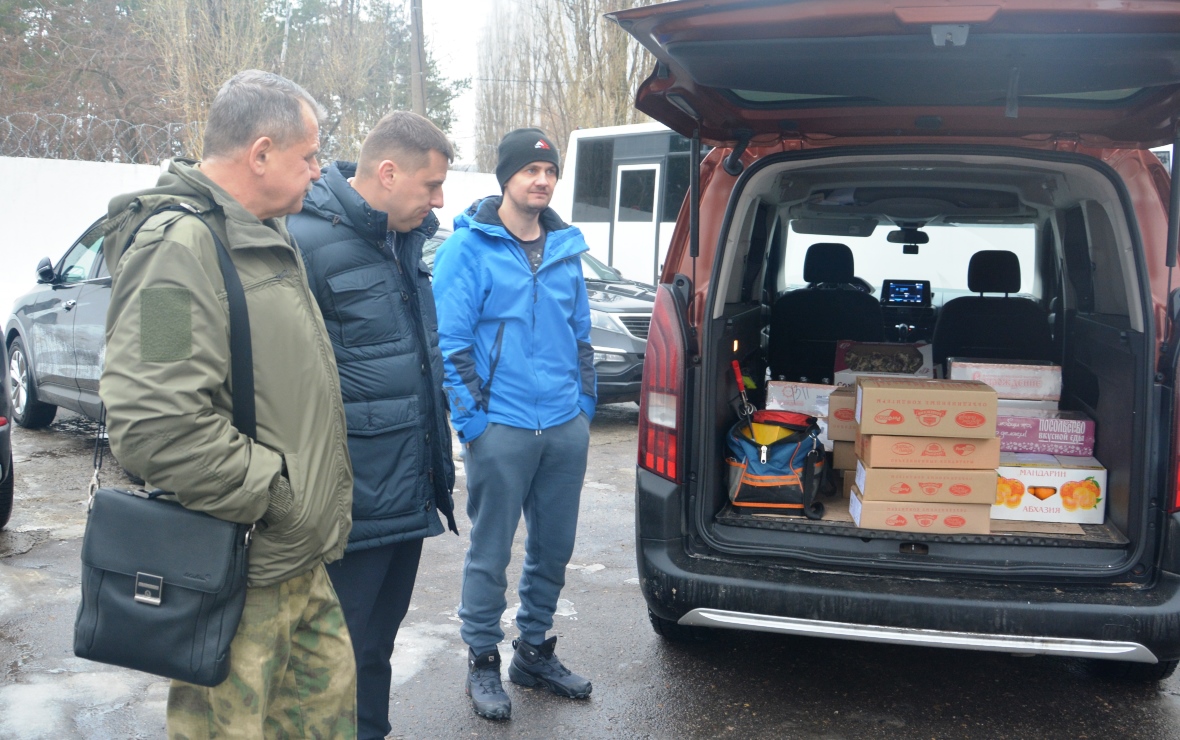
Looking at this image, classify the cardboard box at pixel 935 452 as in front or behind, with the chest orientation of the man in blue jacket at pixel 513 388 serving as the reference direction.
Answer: in front

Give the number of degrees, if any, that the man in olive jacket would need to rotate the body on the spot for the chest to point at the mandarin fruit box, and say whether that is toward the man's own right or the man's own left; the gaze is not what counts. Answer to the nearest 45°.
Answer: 0° — they already face it

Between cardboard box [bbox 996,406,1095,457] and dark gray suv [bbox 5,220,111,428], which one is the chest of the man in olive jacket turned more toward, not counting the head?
the cardboard box

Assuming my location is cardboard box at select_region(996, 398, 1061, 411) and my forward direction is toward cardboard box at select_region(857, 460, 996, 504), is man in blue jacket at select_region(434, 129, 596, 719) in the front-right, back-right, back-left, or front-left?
front-right

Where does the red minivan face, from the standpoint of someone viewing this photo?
facing away from the viewer

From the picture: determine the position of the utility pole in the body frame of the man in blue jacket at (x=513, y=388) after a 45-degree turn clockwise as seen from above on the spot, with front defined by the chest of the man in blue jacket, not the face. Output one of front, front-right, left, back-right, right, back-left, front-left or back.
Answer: back

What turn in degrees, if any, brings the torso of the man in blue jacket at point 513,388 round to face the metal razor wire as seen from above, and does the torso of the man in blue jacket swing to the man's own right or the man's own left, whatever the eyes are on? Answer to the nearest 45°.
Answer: approximately 180°

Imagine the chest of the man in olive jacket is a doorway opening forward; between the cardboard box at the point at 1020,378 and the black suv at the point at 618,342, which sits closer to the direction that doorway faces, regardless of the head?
the cardboard box

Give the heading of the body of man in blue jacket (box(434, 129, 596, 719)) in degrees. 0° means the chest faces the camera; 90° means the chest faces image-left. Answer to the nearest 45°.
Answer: approximately 315°

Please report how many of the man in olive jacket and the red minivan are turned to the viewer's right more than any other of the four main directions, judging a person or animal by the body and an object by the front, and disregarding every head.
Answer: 1

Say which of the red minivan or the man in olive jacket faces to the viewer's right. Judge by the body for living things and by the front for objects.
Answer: the man in olive jacket

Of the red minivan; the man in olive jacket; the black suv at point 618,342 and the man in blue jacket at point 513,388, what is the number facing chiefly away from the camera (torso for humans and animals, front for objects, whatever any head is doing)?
1

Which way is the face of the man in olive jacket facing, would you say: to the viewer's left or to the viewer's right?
to the viewer's right

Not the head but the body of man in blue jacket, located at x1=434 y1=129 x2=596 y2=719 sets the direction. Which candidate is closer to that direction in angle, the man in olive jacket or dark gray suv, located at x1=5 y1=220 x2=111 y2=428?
the man in olive jacket

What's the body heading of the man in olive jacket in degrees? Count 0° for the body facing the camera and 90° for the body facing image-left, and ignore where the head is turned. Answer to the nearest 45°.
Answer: approximately 270°

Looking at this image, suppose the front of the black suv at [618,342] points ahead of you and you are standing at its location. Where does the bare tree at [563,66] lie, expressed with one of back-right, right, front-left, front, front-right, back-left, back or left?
back-left

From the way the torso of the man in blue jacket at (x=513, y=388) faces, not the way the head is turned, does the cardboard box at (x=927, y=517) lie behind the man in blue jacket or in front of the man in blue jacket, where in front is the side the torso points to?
in front
